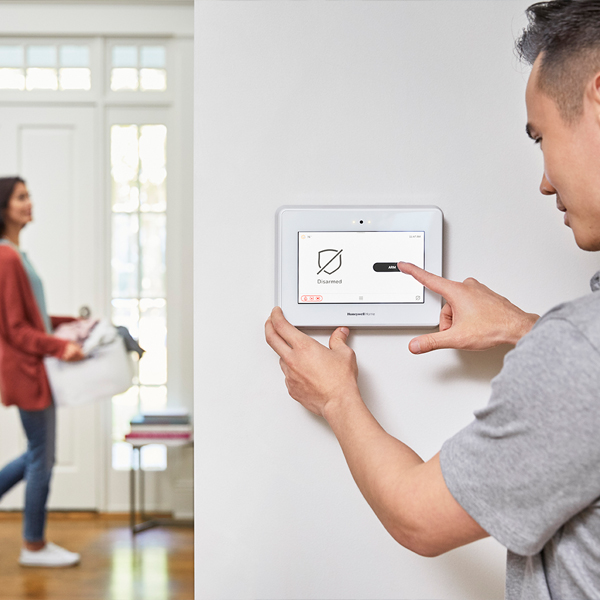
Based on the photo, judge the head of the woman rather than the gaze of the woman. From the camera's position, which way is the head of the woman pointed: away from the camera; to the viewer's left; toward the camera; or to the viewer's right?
to the viewer's right

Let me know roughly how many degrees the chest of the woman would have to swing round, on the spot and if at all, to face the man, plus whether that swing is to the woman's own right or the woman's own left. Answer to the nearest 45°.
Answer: approximately 90° to the woman's own right

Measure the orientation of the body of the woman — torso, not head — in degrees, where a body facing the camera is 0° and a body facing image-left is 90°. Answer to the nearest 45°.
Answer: approximately 270°

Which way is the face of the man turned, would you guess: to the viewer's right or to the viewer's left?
to the viewer's left

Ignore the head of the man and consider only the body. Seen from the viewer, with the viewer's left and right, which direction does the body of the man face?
facing away from the viewer and to the left of the viewer

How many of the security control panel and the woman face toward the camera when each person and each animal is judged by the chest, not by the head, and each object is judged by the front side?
1
